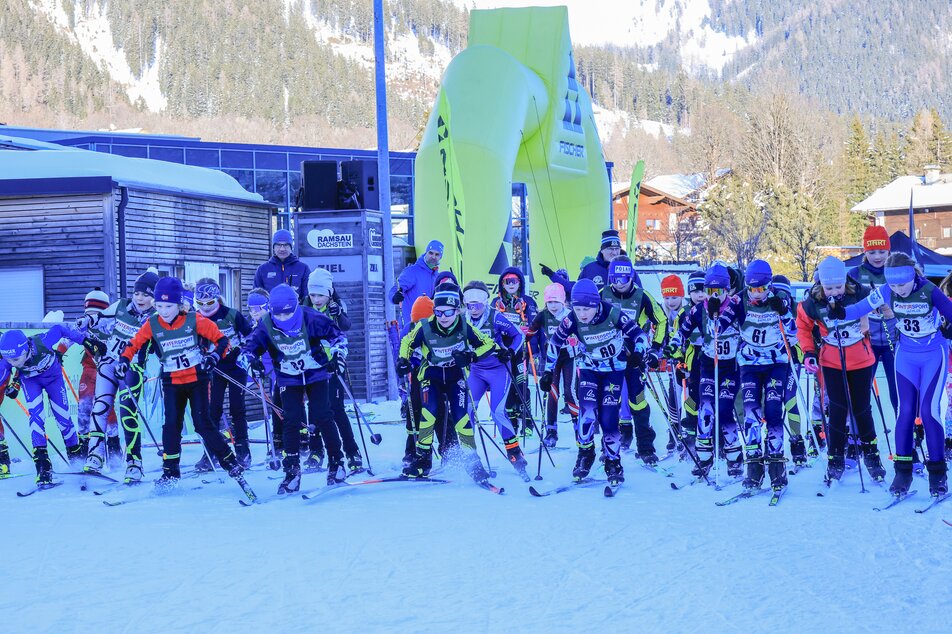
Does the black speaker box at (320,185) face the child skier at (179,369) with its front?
yes

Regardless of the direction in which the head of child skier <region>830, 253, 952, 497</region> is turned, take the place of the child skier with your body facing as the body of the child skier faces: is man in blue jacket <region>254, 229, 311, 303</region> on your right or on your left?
on your right

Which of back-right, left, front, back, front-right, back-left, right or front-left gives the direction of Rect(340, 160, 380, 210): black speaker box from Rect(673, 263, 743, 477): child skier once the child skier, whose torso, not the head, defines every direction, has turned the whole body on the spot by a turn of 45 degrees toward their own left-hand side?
back

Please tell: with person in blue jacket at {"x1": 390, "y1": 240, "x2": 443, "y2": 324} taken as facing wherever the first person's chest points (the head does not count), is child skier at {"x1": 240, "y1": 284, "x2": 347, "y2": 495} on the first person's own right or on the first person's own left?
on the first person's own right

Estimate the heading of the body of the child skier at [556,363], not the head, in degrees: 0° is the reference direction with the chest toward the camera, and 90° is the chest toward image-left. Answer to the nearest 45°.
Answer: approximately 0°

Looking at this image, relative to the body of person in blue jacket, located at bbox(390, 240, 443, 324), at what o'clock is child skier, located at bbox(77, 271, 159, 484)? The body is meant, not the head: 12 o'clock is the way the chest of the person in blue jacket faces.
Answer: The child skier is roughly at 3 o'clock from the person in blue jacket.

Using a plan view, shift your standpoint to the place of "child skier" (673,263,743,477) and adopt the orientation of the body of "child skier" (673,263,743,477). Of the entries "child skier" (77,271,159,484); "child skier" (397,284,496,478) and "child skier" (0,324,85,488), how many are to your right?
3

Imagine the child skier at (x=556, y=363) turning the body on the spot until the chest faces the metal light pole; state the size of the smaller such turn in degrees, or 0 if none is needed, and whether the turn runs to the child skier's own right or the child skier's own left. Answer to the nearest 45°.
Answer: approximately 135° to the child skier's own right

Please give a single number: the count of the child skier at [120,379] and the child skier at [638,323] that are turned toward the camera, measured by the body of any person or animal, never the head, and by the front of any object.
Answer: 2

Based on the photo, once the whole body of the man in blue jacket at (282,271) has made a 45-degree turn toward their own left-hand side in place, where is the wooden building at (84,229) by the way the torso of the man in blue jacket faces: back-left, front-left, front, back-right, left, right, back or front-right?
back

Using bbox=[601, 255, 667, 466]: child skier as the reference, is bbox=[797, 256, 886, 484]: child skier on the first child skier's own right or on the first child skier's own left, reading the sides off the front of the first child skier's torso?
on the first child skier's own left
